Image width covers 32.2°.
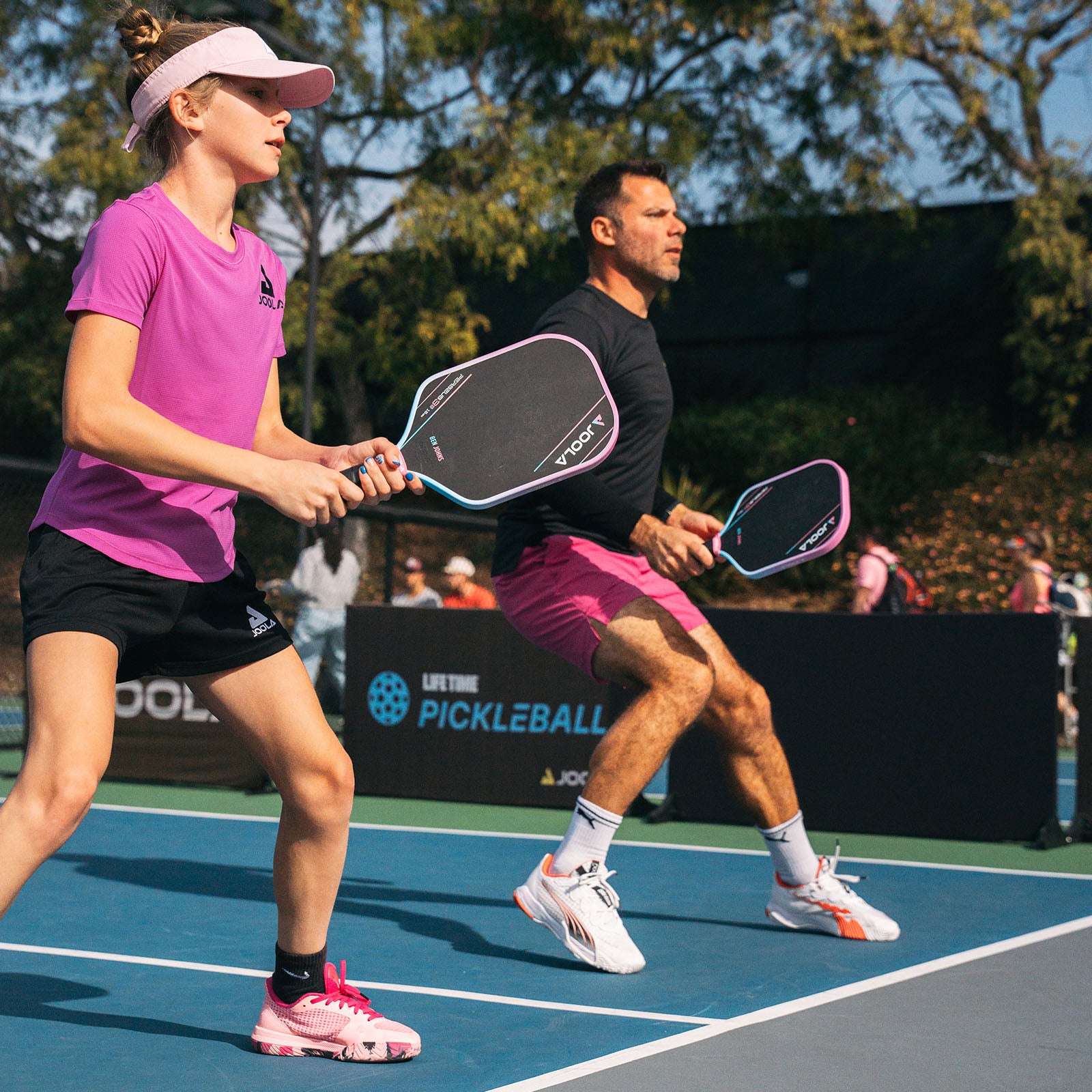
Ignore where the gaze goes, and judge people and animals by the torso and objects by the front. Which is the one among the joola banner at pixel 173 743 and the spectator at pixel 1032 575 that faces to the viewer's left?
the spectator

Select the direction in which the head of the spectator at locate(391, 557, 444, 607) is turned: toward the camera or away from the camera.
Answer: toward the camera

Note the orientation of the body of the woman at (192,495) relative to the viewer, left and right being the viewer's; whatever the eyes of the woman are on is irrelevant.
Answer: facing the viewer and to the right of the viewer

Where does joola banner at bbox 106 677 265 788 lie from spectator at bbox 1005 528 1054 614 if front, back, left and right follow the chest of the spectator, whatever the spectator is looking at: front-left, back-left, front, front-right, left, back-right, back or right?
front-left

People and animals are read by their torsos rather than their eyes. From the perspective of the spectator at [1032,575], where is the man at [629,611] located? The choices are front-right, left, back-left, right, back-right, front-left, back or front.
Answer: left

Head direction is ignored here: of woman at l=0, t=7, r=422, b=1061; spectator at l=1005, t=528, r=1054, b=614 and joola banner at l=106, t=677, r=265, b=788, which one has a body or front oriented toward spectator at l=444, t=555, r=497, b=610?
spectator at l=1005, t=528, r=1054, b=614

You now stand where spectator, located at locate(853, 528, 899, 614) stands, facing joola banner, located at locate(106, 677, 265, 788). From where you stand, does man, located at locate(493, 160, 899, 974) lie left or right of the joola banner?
left

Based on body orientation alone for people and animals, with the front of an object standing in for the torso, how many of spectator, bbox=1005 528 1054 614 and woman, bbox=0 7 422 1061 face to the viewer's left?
1

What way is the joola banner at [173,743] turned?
toward the camera

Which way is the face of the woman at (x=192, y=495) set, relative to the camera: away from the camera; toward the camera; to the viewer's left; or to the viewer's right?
to the viewer's right

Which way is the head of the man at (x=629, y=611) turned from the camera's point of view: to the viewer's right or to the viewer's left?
to the viewer's right

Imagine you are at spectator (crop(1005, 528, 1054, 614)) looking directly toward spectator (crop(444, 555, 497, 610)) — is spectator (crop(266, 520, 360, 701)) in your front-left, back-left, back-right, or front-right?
front-left

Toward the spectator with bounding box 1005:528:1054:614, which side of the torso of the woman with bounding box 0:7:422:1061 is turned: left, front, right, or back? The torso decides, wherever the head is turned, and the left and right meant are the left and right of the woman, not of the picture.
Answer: left

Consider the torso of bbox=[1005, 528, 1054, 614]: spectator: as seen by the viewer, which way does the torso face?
to the viewer's left

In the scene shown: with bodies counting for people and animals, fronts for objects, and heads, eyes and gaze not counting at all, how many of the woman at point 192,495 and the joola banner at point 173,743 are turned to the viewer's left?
0

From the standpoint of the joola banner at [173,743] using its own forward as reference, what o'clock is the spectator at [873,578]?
The spectator is roughly at 8 o'clock from the joola banner.

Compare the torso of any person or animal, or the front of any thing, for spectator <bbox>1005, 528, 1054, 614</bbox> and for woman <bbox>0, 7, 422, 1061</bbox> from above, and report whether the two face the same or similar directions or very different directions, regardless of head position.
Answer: very different directions
